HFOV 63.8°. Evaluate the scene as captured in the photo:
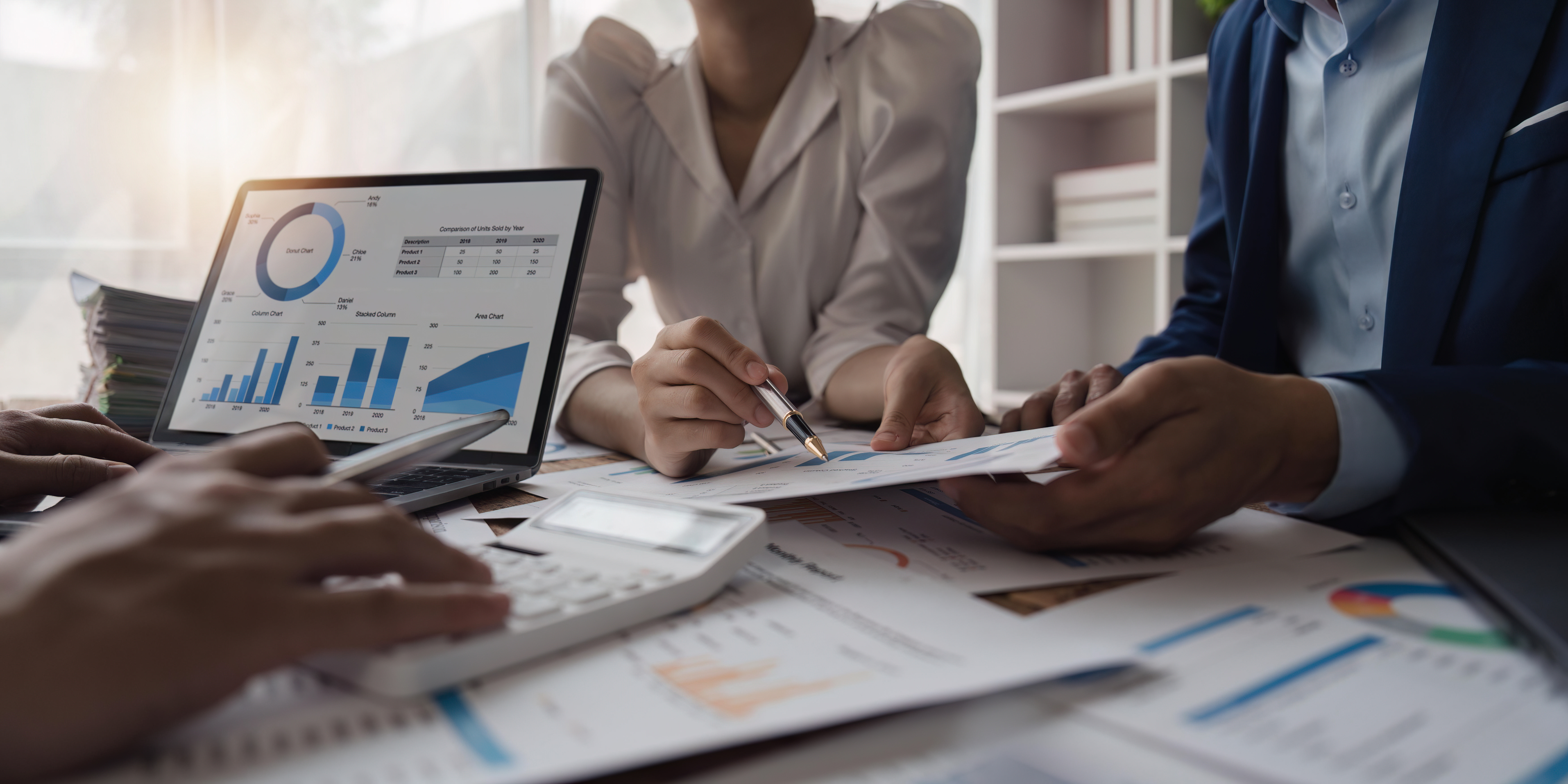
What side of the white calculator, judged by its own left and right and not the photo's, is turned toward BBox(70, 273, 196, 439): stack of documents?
right

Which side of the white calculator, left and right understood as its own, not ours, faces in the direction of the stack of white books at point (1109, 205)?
back

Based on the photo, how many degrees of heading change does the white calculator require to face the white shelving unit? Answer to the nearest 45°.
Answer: approximately 180°

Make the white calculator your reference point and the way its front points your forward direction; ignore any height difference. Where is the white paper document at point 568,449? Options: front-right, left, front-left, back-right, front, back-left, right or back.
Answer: back-right

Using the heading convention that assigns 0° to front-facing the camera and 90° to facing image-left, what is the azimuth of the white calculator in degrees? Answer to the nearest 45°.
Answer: approximately 45°
